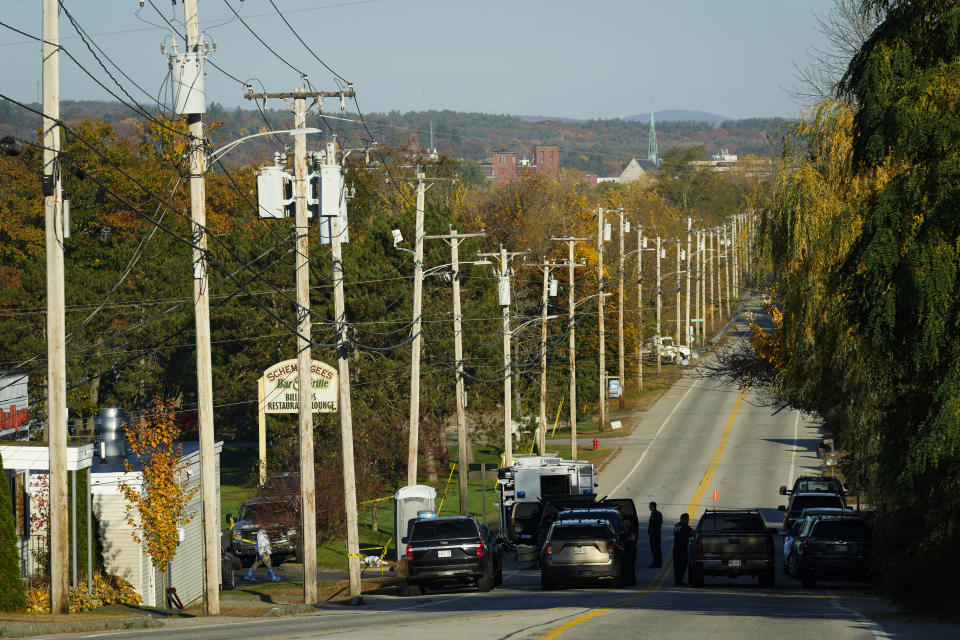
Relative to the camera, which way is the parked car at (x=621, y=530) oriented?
away from the camera

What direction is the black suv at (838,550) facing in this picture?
away from the camera

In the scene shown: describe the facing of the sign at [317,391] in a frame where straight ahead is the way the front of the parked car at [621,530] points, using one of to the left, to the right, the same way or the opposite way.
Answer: the opposite way

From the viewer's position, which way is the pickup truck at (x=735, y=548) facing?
facing away from the viewer

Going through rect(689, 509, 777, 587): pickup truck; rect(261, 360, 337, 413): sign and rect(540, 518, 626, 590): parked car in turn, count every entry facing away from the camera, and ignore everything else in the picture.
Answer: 2

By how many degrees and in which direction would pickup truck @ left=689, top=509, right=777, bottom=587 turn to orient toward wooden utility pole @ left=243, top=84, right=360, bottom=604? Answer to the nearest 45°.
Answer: approximately 90° to its left

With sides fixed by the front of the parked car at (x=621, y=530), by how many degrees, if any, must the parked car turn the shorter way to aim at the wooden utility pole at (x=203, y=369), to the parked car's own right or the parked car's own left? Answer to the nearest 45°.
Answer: approximately 135° to the parked car's own left
